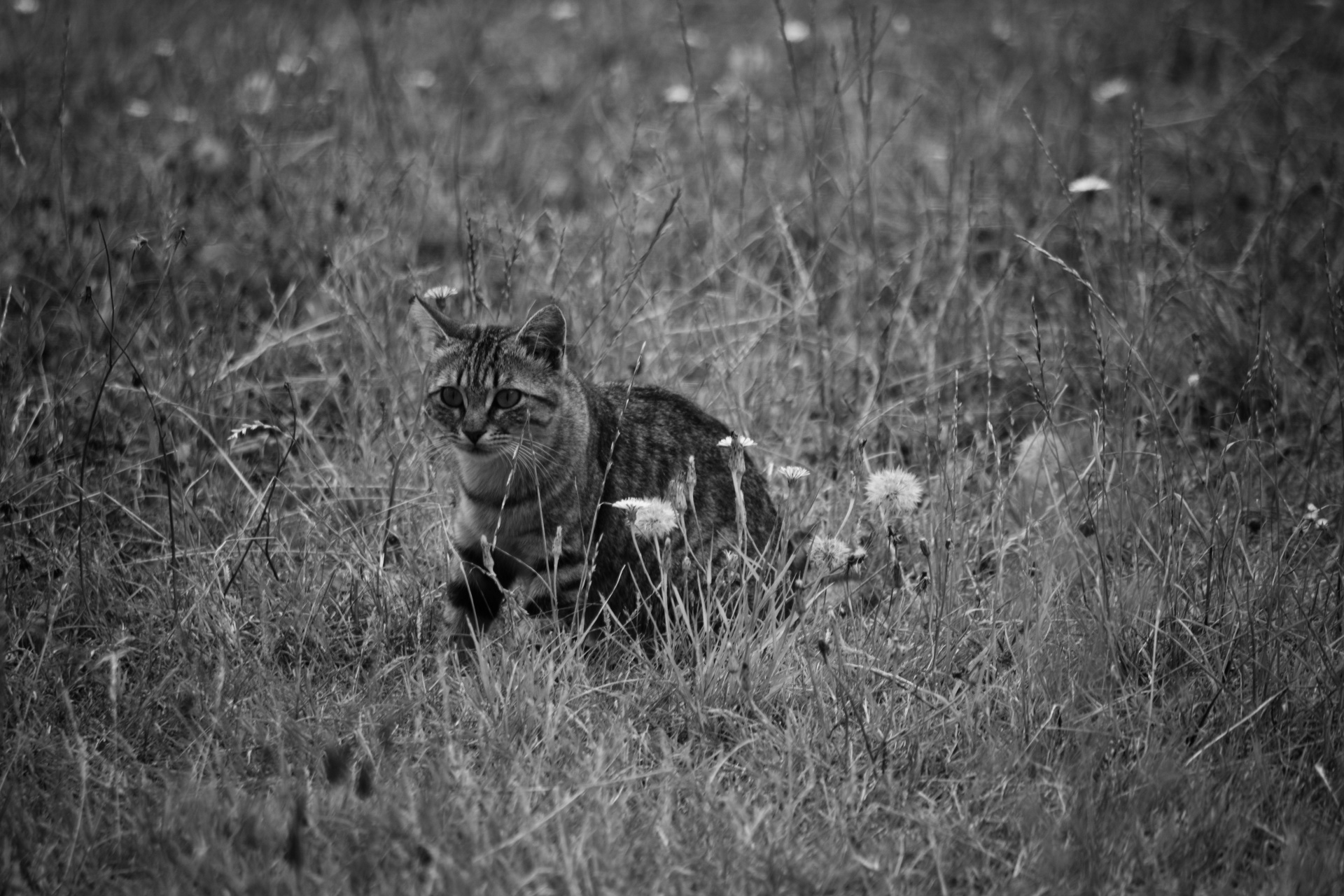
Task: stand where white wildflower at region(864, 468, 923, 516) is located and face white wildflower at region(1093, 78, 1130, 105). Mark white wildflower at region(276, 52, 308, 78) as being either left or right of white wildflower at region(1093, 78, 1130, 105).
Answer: left

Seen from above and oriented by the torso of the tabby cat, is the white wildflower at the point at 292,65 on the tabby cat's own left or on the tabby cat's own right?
on the tabby cat's own right

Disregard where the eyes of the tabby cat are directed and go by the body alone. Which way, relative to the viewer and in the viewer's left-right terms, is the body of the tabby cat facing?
facing the viewer and to the left of the viewer

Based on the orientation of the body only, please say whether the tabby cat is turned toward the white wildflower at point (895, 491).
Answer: no

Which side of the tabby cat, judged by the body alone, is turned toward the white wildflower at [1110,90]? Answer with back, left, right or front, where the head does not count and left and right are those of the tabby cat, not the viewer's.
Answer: back

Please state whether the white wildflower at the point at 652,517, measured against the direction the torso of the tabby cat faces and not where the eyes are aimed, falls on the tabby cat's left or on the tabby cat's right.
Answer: on the tabby cat's left

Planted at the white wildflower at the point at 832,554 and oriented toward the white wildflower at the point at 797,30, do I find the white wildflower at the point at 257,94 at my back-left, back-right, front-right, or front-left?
front-left

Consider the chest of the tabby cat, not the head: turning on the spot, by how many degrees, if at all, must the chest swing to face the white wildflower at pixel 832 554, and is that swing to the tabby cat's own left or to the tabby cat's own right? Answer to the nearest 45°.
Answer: approximately 90° to the tabby cat's own left

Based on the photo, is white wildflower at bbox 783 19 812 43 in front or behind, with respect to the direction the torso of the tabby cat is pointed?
behind

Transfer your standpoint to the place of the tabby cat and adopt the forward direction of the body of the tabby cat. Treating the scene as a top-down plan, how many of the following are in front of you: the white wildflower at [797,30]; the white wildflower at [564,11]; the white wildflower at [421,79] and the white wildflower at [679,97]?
0

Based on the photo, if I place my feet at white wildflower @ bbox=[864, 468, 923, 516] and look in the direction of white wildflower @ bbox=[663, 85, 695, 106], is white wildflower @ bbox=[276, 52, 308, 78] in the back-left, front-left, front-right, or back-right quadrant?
front-left

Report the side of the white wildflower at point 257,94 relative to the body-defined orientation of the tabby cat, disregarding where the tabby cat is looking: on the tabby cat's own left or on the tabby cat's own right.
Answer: on the tabby cat's own right

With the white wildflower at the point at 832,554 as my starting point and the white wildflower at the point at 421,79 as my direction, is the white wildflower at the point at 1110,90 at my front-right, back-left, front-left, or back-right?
front-right

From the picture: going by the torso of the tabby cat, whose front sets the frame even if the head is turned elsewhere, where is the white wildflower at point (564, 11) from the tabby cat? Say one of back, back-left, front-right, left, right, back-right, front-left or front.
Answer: back-right
